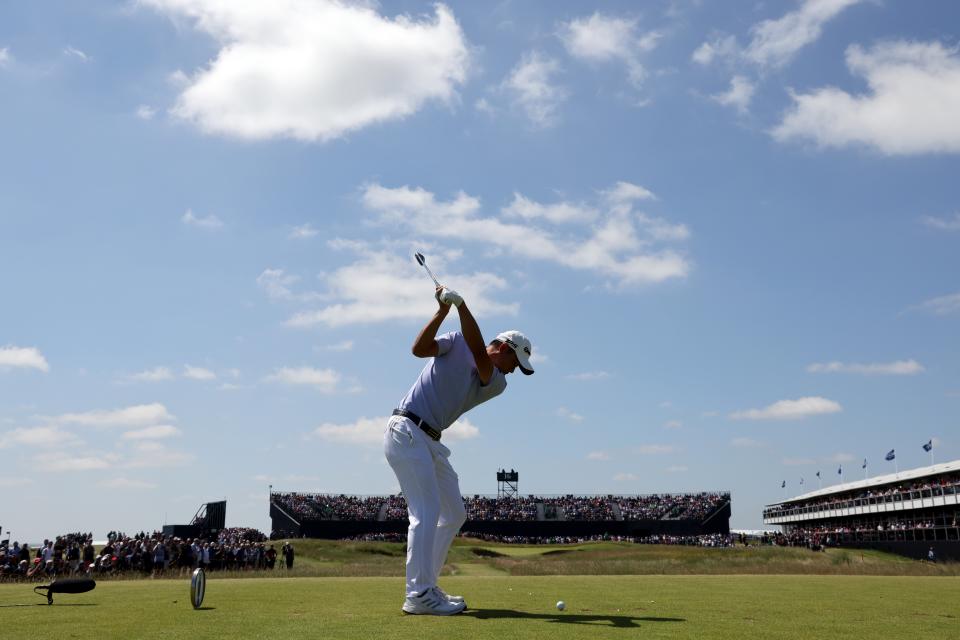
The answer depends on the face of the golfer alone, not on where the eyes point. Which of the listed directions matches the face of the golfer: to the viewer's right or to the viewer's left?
to the viewer's right

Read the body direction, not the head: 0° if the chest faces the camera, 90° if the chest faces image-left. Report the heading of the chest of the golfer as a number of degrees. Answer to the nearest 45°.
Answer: approximately 270°
